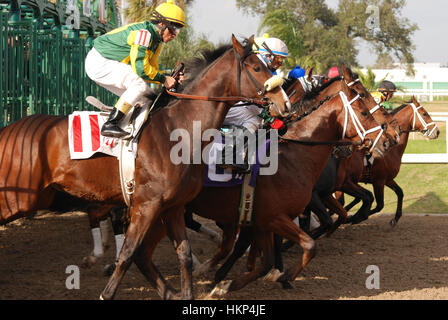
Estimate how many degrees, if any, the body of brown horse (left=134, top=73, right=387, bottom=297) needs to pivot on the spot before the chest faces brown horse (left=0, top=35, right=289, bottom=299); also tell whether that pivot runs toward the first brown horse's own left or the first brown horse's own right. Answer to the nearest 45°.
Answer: approximately 135° to the first brown horse's own right

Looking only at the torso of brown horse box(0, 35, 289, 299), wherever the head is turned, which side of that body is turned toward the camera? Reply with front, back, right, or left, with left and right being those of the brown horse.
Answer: right

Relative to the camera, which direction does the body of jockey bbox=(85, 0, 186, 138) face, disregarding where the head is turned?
to the viewer's right

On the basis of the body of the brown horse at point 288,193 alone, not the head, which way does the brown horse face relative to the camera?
to the viewer's right

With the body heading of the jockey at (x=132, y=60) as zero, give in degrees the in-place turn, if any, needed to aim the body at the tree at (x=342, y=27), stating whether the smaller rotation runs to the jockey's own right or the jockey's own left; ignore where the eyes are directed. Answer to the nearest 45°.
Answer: approximately 90° to the jockey's own left
